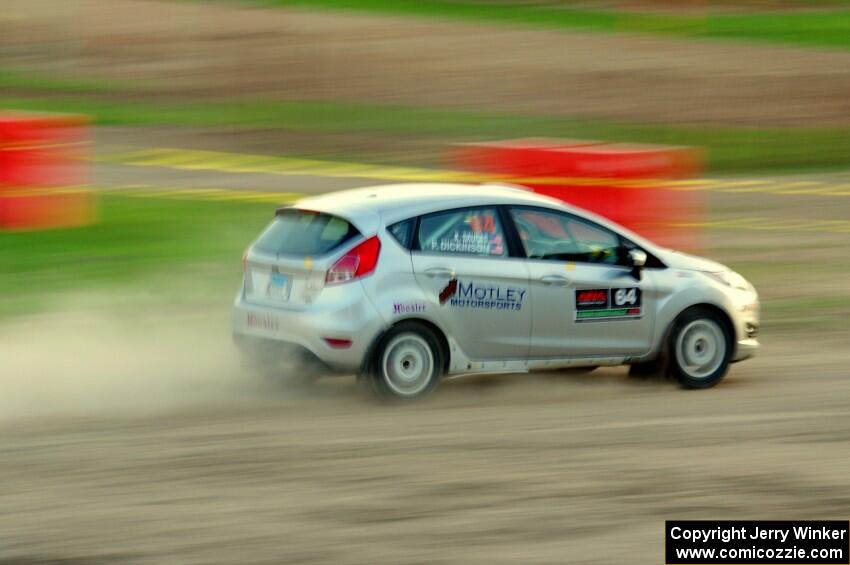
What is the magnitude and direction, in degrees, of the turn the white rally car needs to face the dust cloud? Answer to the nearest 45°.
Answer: approximately 135° to its left

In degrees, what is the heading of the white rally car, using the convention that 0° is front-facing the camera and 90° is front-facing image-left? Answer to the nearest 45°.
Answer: approximately 225°
